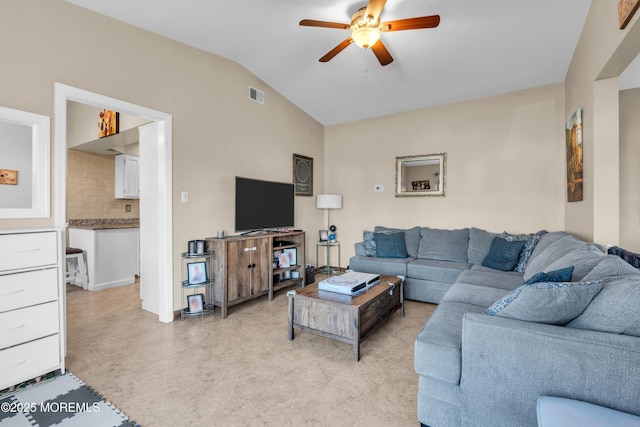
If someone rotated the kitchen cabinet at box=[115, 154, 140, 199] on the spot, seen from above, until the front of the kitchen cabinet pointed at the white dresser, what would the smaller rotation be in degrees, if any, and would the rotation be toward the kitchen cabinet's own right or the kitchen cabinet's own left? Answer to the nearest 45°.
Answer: approximately 45° to the kitchen cabinet's own right

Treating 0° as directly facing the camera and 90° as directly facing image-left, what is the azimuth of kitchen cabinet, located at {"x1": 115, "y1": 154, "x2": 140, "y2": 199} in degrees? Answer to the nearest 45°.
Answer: approximately 315°

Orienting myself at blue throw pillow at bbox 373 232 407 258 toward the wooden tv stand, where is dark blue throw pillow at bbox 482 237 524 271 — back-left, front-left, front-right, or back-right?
back-left

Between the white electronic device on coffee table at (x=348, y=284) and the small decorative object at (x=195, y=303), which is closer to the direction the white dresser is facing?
the white electronic device on coffee table

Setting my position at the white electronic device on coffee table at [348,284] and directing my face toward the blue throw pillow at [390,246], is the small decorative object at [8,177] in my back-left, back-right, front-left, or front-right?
back-left

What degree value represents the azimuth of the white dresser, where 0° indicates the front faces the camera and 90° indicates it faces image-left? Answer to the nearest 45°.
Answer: approximately 315°

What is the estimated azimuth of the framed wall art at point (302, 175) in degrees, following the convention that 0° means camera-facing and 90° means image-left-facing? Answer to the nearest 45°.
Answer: approximately 315°

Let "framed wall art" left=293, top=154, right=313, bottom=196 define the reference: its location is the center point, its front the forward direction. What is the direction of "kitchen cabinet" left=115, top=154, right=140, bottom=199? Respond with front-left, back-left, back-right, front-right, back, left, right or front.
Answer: back-right

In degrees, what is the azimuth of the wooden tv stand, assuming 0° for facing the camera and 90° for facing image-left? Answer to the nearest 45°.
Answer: approximately 315°
